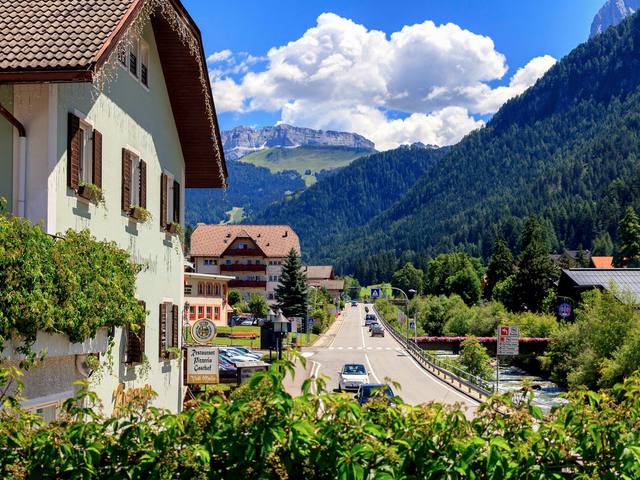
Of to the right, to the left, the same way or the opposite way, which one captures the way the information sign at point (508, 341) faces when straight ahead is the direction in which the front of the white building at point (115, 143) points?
to the right

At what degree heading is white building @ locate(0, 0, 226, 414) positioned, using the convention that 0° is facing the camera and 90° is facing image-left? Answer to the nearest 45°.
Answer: approximately 315°

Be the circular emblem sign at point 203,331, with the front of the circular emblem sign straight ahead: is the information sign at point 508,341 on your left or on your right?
on your left

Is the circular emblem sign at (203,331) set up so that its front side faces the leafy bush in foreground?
yes

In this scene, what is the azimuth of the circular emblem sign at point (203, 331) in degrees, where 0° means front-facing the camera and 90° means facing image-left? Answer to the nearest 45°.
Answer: approximately 0°

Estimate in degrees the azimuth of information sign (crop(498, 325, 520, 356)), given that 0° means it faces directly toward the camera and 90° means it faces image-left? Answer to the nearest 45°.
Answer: approximately 0°

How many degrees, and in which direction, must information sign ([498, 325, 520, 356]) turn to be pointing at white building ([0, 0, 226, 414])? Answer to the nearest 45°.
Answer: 0° — it already faces it
